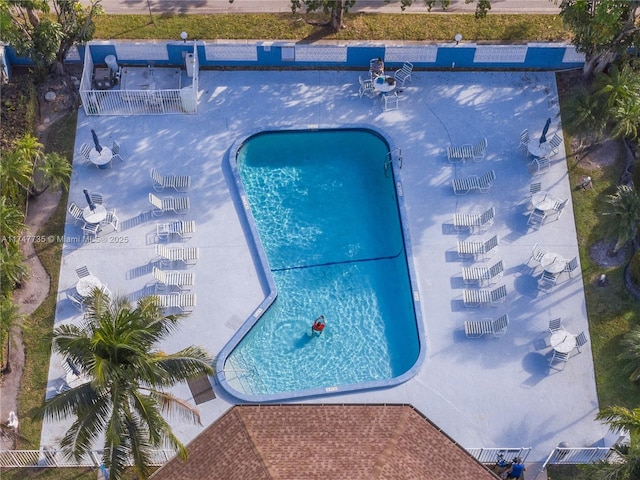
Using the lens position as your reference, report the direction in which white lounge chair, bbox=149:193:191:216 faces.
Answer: facing to the right of the viewer

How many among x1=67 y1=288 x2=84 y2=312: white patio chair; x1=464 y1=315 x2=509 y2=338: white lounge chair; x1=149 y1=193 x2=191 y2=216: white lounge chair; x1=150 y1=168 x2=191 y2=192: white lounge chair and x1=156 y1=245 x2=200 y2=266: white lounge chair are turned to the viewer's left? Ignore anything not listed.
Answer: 1

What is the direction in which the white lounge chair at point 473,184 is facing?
to the viewer's left

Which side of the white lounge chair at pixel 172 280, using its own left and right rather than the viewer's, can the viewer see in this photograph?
right

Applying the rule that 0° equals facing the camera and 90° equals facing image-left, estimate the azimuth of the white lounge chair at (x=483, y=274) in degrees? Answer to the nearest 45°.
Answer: approximately 90°

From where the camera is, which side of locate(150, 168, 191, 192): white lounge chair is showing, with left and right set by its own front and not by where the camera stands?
right

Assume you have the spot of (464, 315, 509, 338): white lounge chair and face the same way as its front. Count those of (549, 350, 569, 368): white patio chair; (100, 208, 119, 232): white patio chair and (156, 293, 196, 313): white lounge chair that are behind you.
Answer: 1

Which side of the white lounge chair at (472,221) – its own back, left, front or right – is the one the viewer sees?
left

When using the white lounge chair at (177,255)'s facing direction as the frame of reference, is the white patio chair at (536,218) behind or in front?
in front

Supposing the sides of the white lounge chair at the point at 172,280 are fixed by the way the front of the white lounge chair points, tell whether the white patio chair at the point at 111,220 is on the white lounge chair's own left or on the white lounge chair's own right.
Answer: on the white lounge chair's own left

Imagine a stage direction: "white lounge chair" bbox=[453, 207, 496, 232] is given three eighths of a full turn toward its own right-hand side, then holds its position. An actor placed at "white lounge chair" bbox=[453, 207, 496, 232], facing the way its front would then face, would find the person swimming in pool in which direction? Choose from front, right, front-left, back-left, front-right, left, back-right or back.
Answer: back

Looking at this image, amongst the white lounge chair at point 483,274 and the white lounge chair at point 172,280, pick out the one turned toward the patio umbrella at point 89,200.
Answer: the white lounge chair at point 483,274

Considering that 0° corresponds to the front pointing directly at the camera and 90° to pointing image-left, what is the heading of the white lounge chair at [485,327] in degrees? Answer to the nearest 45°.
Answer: approximately 90°

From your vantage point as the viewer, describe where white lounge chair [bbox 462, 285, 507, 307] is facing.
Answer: facing to the left of the viewer
